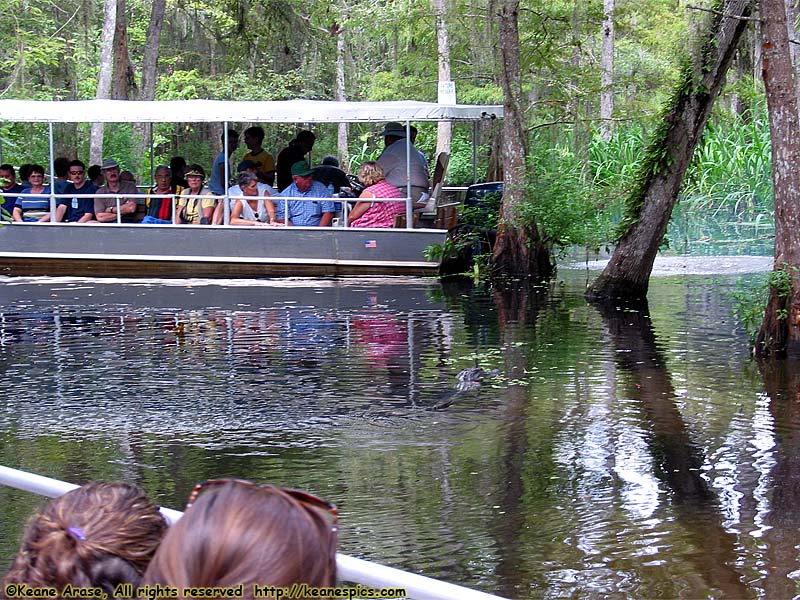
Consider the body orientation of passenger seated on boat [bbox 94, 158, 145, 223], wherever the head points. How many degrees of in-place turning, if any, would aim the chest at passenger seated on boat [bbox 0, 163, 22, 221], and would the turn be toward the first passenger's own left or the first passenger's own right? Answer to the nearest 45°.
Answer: approximately 135° to the first passenger's own right

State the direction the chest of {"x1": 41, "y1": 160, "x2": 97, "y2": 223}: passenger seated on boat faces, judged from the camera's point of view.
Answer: toward the camera

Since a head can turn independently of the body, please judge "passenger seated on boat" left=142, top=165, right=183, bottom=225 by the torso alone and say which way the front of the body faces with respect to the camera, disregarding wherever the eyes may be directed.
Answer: toward the camera

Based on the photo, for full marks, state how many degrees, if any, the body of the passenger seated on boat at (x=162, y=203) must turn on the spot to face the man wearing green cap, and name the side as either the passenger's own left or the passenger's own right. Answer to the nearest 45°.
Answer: approximately 45° to the passenger's own left

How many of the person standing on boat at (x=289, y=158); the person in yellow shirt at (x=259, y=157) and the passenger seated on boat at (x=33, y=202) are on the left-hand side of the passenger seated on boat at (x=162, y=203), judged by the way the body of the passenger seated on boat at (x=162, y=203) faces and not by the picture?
2

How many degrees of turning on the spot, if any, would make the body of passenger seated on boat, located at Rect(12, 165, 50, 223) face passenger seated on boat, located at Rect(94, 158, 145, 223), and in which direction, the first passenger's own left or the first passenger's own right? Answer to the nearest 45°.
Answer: approximately 45° to the first passenger's own left

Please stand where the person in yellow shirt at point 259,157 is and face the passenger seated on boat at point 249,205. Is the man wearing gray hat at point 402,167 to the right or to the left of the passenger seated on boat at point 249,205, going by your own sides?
left

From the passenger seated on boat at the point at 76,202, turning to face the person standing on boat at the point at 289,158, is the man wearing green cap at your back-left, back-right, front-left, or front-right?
front-right
